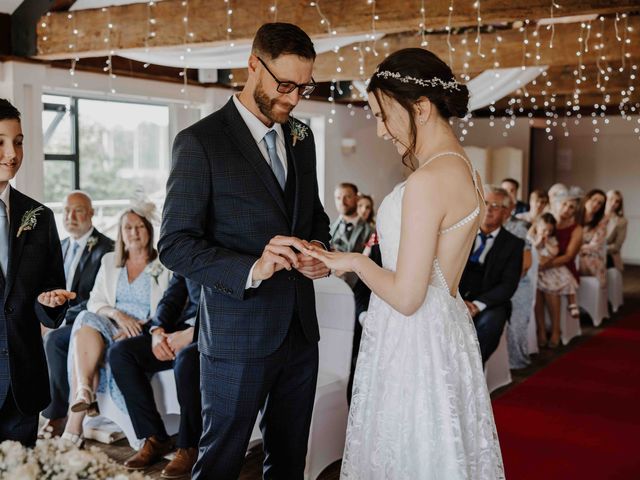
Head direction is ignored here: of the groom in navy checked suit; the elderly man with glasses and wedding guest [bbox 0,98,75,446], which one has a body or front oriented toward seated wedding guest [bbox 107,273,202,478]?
the elderly man with glasses

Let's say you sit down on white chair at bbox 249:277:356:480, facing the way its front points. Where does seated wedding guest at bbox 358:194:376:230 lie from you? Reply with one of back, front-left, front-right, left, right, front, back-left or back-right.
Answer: back-right

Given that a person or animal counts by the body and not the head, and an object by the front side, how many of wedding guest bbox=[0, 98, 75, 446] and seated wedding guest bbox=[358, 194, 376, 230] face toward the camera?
2

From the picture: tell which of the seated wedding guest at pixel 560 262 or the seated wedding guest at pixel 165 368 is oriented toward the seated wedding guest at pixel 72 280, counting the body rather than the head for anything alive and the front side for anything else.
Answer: the seated wedding guest at pixel 560 262

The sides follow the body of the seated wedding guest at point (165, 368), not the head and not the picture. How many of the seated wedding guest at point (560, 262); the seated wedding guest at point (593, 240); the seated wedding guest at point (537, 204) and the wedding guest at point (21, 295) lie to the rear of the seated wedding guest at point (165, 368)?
3

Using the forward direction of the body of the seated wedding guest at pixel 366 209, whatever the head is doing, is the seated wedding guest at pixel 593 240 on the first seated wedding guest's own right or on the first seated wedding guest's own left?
on the first seated wedding guest's own left

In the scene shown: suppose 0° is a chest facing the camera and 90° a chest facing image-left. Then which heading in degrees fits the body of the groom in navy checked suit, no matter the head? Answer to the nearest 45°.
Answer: approximately 315°

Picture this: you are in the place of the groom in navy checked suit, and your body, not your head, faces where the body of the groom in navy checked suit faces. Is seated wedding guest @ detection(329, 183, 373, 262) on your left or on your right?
on your left
